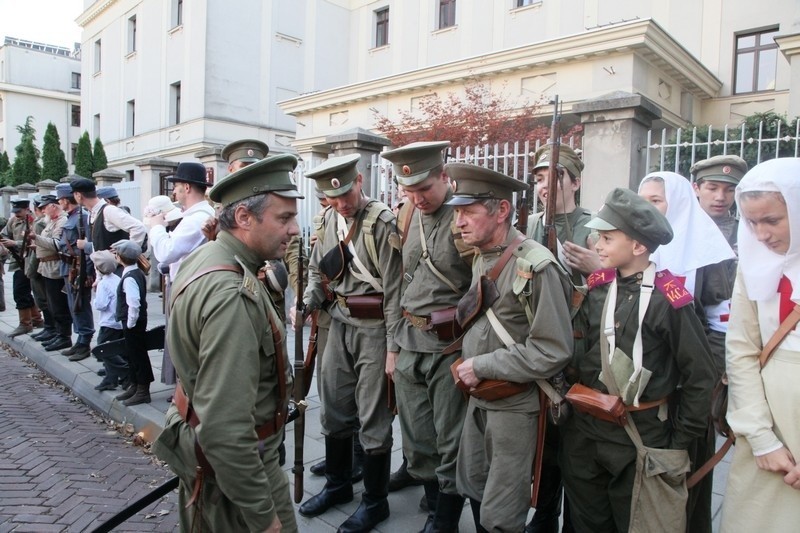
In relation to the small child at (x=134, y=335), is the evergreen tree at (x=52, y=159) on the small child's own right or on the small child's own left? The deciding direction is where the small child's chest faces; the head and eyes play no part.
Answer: on the small child's own right

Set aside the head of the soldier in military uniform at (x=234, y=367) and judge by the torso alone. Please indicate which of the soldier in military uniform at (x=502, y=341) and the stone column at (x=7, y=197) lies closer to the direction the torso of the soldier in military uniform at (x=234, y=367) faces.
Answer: the soldier in military uniform

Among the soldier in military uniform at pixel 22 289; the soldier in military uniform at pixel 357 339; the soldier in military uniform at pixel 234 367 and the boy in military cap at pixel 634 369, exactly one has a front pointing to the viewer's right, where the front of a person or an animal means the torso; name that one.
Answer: the soldier in military uniform at pixel 234 367

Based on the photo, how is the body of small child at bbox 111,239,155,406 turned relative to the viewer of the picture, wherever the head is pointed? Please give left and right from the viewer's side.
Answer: facing to the left of the viewer

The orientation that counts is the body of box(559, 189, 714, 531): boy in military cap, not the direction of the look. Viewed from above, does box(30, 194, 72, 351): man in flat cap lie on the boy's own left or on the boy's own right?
on the boy's own right

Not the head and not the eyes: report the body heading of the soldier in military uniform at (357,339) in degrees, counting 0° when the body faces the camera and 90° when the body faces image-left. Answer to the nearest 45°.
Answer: approximately 45°

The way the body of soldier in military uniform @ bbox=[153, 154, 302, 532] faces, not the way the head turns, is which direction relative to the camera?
to the viewer's right

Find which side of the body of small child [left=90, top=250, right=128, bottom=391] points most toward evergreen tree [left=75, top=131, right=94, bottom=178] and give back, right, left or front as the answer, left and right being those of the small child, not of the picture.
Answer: right

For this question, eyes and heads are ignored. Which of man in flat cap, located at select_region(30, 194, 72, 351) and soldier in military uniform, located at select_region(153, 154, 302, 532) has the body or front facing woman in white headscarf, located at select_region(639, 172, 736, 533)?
the soldier in military uniform

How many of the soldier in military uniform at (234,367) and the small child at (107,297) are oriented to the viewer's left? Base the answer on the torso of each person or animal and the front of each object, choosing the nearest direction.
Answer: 1
